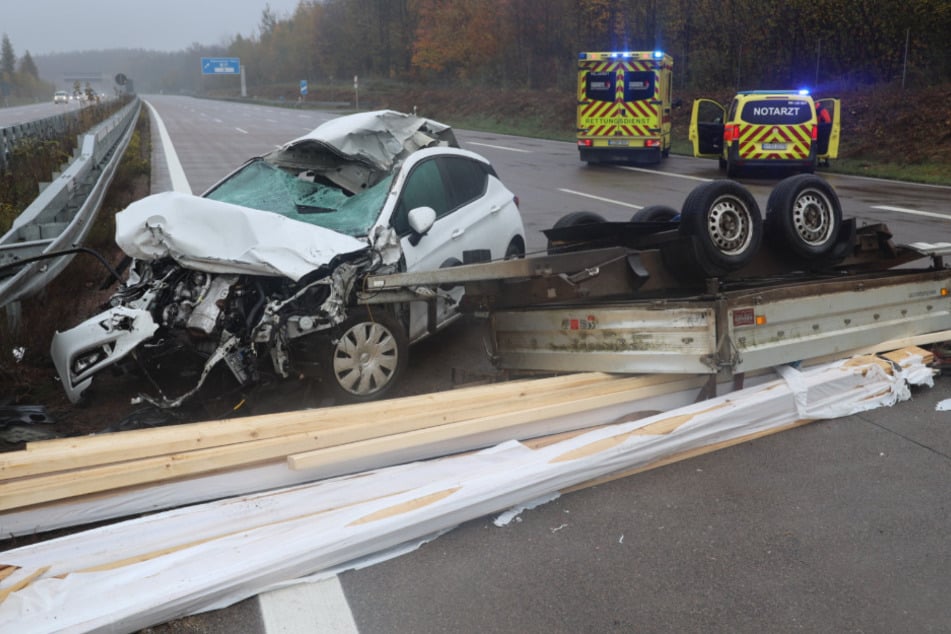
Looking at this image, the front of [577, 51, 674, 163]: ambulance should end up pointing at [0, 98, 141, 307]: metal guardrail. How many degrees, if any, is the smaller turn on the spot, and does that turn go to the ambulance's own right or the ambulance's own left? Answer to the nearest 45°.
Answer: approximately 180°

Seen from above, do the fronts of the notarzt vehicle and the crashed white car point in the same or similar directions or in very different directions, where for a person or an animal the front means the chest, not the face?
very different directions

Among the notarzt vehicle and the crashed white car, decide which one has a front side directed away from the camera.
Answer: the notarzt vehicle

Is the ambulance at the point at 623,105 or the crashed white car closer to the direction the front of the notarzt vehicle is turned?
the ambulance

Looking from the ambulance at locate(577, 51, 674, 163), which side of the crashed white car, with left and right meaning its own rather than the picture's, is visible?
back

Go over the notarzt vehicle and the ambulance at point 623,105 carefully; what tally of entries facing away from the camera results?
2

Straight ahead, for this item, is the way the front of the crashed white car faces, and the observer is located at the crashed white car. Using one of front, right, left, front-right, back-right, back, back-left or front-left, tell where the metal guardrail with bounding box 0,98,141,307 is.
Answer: right

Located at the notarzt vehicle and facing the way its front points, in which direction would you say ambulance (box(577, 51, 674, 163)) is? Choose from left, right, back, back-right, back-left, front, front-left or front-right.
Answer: front-left

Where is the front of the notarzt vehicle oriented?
away from the camera

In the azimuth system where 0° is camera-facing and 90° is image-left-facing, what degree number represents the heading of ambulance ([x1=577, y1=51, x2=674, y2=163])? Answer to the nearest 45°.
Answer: approximately 180°

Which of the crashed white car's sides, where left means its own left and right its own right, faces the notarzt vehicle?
back

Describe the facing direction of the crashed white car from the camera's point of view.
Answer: facing the viewer and to the left of the viewer

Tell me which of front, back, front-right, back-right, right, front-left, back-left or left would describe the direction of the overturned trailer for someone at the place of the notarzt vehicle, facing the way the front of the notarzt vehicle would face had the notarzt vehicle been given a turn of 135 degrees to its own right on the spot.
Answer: front-right

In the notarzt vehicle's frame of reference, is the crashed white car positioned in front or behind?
behind

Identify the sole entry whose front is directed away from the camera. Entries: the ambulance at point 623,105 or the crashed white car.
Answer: the ambulance
